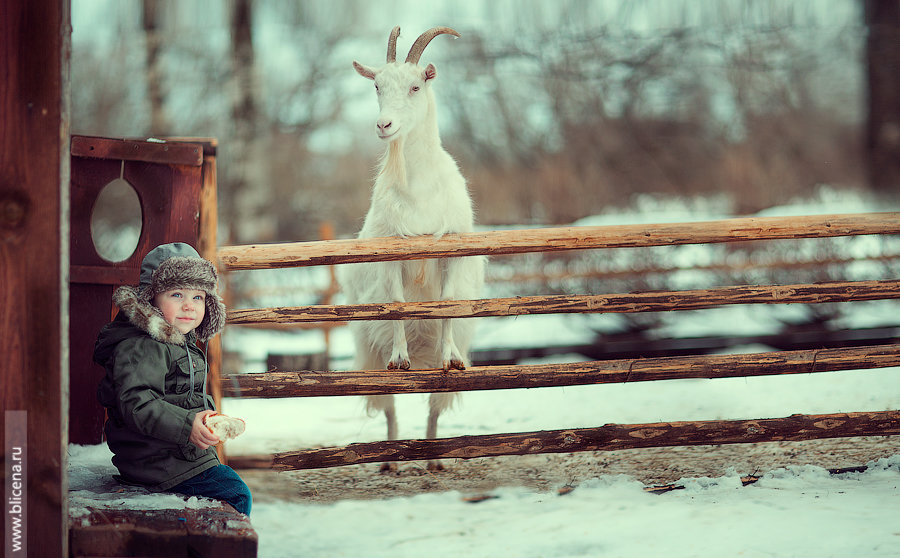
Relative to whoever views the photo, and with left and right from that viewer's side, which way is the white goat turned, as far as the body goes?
facing the viewer

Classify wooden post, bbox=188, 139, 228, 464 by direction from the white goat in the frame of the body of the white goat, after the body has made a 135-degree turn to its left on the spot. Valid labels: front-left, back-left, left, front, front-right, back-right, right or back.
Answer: back

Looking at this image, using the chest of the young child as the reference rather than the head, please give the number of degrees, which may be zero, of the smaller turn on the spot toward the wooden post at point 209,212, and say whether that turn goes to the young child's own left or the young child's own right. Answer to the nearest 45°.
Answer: approximately 135° to the young child's own left

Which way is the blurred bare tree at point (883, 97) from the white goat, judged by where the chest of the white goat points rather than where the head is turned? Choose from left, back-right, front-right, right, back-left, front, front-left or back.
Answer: back-left

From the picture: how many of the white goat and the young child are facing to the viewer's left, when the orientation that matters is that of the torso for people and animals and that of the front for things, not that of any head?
0

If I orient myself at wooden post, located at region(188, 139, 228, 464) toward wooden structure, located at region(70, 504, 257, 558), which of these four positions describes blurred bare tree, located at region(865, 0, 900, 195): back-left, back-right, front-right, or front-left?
back-left

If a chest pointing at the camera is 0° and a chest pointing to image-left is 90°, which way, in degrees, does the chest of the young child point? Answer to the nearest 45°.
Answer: approximately 315°

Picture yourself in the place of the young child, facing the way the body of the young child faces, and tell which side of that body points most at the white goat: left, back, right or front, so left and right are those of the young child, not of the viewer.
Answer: left
